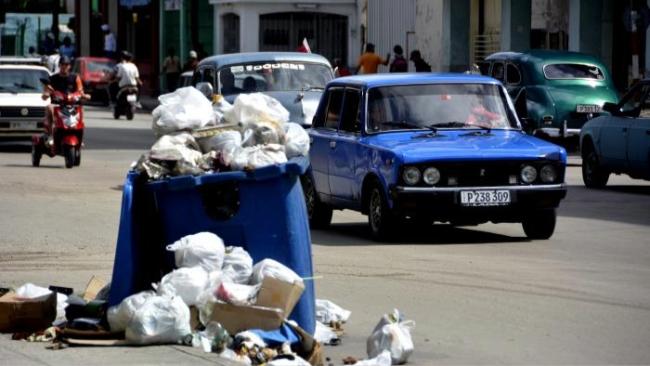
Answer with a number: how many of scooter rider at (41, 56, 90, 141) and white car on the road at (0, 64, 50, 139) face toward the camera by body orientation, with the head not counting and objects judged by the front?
2

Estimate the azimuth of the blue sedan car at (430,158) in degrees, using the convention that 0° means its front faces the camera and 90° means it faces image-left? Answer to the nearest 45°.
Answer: approximately 315°

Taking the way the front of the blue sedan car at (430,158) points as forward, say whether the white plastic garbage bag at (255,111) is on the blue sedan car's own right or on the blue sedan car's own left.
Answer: on the blue sedan car's own right

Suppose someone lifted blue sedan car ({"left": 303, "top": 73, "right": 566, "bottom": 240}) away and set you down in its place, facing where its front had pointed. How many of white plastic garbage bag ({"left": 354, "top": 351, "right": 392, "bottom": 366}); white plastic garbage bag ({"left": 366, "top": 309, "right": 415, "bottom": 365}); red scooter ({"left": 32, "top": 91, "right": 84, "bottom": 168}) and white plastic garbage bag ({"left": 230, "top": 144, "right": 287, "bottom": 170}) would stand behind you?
1

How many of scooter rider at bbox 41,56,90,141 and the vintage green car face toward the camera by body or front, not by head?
1

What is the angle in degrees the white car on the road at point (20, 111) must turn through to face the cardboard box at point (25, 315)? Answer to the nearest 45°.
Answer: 0° — it already faces it

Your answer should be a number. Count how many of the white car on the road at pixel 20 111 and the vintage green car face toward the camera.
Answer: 1

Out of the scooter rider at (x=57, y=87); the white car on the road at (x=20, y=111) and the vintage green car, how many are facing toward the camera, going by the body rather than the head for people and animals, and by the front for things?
2

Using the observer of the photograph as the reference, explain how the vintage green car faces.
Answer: facing away from the viewer and to the left of the viewer

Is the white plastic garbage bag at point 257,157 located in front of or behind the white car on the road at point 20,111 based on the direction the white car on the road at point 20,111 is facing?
in front

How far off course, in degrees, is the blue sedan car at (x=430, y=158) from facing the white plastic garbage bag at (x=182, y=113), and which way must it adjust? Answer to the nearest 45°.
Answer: approximately 45° to its right
